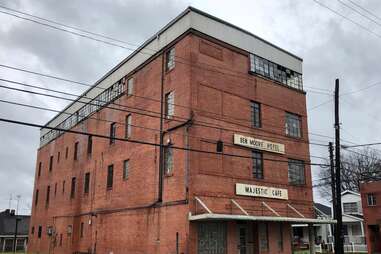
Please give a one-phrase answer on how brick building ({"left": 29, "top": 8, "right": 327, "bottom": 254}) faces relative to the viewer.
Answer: facing the viewer and to the right of the viewer

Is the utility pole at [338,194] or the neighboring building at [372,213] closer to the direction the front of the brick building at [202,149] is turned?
the utility pole

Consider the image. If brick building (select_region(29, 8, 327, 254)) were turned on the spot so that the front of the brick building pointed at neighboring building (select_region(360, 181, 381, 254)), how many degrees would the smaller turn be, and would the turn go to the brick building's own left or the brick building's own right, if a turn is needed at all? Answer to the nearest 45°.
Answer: approximately 90° to the brick building's own left
